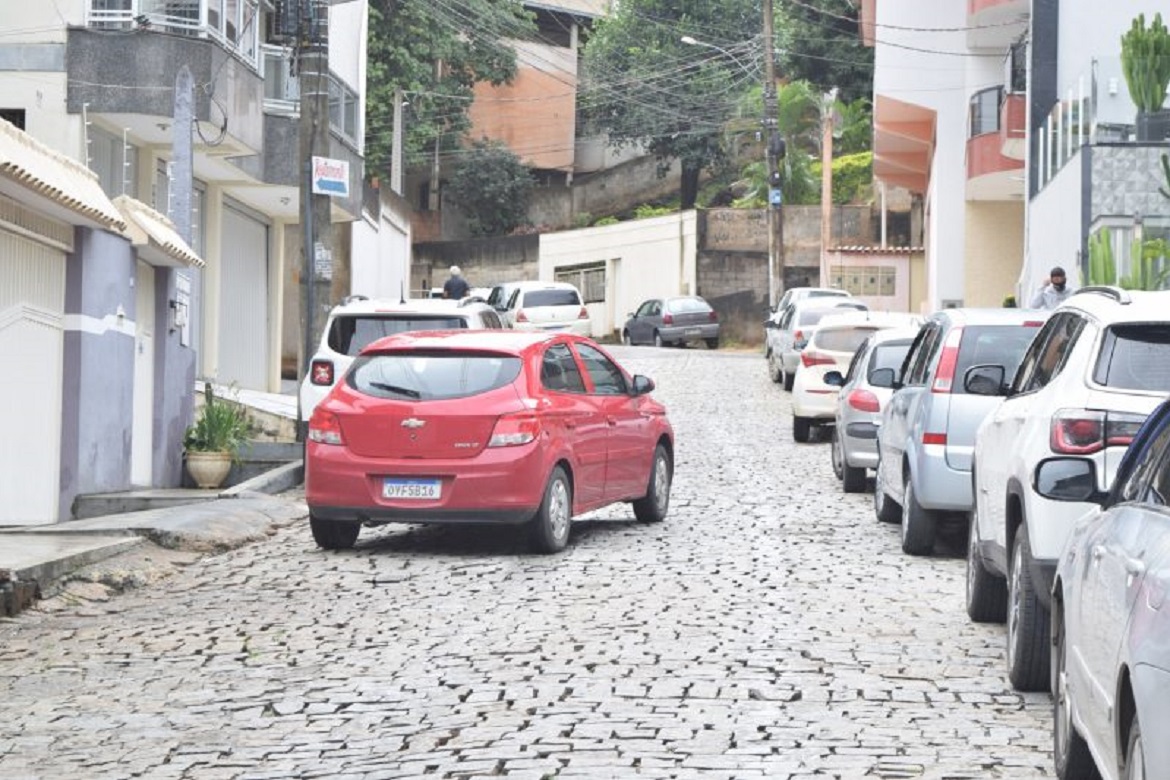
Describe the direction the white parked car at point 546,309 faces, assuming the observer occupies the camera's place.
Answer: facing away from the viewer

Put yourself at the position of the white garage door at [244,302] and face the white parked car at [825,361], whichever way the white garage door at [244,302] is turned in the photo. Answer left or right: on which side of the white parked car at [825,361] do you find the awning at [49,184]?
right

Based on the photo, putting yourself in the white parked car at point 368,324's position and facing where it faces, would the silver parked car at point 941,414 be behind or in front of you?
behind

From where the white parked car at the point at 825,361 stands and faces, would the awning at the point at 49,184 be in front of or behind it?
behind

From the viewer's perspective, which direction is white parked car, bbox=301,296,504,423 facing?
away from the camera

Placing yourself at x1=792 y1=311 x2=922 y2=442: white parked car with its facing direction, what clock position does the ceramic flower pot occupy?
The ceramic flower pot is roughly at 8 o'clock from the white parked car.

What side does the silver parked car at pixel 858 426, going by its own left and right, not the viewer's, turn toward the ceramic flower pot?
left

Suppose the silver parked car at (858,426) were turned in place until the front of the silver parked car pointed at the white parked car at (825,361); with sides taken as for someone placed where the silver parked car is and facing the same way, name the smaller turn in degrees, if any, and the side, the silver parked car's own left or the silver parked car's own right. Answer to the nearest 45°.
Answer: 0° — it already faces it

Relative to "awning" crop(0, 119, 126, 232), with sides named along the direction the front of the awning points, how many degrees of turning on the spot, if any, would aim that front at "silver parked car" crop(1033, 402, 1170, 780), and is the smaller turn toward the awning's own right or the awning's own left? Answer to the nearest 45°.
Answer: approximately 45° to the awning's own right

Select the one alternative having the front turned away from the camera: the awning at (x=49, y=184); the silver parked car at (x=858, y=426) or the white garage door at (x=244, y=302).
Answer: the silver parked car

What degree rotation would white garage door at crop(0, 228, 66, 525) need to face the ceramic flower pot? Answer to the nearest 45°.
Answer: approximately 90° to its left

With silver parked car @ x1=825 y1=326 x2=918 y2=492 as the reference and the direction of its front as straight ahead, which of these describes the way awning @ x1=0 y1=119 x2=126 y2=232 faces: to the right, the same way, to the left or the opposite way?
to the right

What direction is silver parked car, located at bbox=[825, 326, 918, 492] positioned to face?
away from the camera

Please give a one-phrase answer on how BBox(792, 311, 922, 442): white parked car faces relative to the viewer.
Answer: facing away from the viewer

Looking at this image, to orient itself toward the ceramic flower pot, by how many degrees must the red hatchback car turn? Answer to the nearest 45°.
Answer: approximately 45° to its left
